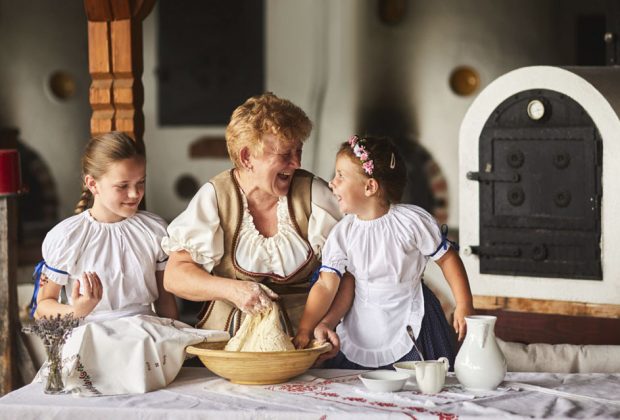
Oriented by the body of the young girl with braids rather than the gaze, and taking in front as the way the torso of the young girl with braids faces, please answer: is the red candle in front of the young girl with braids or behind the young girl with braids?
behind

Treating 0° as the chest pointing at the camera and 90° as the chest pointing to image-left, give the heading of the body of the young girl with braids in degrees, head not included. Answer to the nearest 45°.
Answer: approximately 315°

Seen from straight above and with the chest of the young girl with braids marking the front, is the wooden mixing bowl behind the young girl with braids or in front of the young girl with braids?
in front

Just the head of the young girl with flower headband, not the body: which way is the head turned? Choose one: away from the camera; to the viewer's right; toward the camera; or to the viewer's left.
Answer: to the viewer's left

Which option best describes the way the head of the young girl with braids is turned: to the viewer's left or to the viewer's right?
to the viewer's right

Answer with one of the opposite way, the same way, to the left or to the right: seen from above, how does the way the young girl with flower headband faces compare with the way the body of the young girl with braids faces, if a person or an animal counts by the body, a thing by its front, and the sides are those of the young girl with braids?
to the right

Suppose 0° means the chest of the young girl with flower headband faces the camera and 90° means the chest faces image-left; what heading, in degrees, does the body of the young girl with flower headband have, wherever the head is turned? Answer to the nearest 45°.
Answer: approximately 45°

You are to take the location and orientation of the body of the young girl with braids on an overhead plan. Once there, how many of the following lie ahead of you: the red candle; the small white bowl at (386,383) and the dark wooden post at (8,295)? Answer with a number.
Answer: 1

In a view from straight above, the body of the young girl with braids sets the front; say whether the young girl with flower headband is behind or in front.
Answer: in front

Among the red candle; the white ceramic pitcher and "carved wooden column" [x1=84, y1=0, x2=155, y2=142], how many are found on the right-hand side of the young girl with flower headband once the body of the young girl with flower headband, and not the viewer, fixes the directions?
2

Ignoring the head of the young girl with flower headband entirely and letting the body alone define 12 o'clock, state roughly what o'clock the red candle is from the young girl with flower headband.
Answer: The red candle is roughly at 3 o'clock from the young girl with flower headband.
